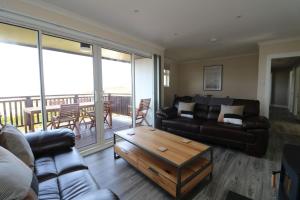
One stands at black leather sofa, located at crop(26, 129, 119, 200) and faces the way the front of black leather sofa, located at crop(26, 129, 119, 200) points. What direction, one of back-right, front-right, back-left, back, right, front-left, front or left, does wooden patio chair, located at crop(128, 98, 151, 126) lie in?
front-left

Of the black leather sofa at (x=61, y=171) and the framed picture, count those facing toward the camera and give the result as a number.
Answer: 1

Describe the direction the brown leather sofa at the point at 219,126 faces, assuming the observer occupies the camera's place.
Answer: facing the viewer and to the left of the viewer

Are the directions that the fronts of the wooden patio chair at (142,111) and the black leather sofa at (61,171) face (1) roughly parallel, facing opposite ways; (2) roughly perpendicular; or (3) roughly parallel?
roughly parallel, facing opposite ways

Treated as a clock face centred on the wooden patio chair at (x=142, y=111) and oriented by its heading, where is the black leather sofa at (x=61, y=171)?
The black leather sofa is roughly at 11 o'clock from the wooden patio chair.

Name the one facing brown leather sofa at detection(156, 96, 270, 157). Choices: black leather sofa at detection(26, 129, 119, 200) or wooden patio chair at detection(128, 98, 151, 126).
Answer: black leather sofa at detection(26, 129, 119, 200)

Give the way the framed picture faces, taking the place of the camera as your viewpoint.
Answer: facing the viewer

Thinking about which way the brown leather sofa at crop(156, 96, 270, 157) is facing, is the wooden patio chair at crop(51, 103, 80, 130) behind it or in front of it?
in front

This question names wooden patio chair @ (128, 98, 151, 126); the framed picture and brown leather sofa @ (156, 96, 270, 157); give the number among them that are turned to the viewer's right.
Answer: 0

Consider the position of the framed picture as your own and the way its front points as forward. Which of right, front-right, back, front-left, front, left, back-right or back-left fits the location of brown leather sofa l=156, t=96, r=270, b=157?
front

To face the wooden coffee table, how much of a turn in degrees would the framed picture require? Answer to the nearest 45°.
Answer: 0° — it already faces it

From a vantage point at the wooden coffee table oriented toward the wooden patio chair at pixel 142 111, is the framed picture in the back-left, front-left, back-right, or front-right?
front-right

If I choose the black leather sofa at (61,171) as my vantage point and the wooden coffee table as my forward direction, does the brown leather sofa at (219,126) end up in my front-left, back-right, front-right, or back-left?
front-left

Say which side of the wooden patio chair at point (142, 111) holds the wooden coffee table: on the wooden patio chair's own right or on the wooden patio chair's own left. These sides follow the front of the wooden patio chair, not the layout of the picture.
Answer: on the wooden patio chair's own left

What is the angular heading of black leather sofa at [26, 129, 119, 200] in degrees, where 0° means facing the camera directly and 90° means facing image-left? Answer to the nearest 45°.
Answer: approximately 270°

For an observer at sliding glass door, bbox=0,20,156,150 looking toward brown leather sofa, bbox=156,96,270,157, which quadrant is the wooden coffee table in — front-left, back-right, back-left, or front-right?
front-right

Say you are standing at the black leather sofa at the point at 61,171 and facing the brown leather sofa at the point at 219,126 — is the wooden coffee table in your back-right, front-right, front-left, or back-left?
front-right

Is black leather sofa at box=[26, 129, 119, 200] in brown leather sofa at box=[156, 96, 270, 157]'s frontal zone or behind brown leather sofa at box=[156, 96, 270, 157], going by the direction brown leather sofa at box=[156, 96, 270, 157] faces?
frontal zone

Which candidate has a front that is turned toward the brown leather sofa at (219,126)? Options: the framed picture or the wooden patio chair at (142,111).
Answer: the framed picture

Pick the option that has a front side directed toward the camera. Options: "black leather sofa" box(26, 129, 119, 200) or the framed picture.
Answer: the framed picture
